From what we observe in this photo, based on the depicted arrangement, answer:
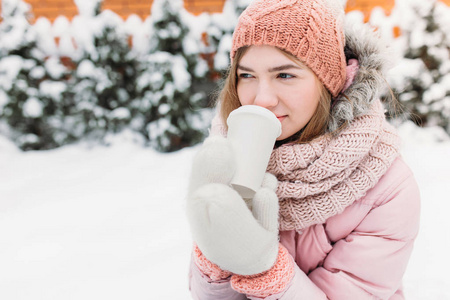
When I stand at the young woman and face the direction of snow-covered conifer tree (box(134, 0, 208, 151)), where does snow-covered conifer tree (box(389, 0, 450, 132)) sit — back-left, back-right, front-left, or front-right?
front-right

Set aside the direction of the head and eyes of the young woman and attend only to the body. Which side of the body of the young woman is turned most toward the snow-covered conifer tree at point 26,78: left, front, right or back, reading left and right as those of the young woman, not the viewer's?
right

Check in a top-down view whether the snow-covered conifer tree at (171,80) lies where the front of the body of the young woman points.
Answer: no

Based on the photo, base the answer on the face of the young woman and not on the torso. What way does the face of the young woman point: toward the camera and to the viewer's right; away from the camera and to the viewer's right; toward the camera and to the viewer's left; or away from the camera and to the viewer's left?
toward the camera and to the viewer's left

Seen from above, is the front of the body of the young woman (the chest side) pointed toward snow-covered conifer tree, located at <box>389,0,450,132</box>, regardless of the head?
no

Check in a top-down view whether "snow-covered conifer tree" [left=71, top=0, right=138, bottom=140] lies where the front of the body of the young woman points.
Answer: no

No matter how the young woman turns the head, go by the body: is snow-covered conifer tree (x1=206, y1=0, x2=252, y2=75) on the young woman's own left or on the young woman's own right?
on the young woman's own right

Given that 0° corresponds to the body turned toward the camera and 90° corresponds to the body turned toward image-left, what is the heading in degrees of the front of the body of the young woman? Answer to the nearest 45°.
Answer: approximately 45°
